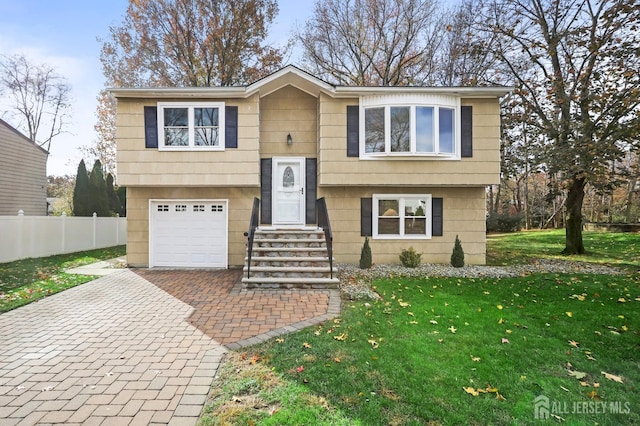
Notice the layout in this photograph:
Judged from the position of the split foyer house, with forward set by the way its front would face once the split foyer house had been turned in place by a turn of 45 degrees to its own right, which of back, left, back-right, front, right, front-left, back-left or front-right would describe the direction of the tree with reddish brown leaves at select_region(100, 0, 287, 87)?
right

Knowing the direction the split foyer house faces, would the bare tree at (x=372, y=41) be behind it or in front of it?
behind

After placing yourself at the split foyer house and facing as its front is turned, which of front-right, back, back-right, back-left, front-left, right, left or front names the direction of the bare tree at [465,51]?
back-left

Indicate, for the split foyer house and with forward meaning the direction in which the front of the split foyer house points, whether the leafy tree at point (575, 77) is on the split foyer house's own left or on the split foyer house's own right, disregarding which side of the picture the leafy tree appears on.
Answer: on the split foyer house's own left

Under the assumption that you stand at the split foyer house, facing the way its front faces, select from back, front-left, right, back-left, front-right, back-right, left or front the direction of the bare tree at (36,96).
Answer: back-right

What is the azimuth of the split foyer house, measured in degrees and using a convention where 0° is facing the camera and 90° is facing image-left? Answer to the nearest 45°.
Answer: approximately 0°

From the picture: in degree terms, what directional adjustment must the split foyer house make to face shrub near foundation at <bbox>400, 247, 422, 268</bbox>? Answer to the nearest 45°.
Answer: approximately 90° to its left

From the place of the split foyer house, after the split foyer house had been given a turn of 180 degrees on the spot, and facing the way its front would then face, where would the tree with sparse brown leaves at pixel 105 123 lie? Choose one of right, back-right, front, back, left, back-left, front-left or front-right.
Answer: front-left

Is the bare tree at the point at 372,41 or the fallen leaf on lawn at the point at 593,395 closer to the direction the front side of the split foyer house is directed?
the fallen leaf on lawn

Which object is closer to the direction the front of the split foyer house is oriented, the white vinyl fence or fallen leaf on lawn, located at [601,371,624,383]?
the fallen leaf on lawn

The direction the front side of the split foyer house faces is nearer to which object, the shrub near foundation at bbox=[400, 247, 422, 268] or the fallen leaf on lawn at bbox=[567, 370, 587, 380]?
the fallen leaf on lawn

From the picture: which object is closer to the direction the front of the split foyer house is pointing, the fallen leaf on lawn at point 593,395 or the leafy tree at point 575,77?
the fallen leaf on lawn

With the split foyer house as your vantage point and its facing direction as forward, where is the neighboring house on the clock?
The neighboring house is roughly at 4 o'clock from the split foyer house.
